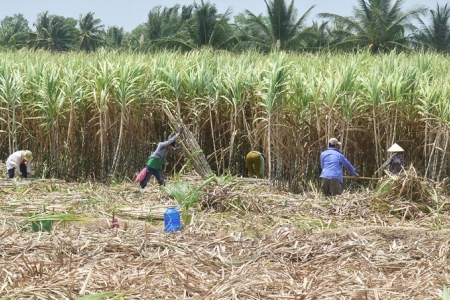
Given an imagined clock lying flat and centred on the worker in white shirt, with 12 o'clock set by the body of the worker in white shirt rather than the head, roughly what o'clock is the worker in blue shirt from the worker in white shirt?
The worker in blue shirt is roughly at 1 o'clock from the worker in white shirt.

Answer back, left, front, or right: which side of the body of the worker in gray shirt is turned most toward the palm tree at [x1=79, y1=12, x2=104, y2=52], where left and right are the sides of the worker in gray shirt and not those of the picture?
left

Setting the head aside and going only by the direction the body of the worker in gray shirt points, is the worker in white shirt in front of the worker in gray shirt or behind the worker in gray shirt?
behind

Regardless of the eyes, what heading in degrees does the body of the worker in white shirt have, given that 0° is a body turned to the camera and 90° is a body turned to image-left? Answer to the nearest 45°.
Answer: approximately 270°

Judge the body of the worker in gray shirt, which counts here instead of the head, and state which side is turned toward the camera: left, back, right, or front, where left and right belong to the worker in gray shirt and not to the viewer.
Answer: right

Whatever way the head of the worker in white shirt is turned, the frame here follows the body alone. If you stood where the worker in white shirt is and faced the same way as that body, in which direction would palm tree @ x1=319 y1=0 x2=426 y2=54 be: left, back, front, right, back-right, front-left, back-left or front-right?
front-left

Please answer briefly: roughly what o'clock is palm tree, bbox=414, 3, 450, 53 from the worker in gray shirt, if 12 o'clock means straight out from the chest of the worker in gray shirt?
The palm tree is roughly at 10 o'clock from the worker in gray shirt.

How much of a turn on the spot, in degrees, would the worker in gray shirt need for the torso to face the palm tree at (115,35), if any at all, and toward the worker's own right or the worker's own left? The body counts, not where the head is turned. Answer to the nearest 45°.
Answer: approximately 90° to the worker's own left

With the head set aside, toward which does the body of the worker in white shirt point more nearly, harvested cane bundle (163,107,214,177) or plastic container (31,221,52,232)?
the harvested cane bundle

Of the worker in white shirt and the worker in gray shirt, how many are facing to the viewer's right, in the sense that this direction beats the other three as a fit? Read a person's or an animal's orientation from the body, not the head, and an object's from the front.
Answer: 2

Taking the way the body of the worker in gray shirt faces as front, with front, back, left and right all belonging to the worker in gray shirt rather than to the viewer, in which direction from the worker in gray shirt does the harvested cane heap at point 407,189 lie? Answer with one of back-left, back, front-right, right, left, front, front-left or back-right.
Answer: front-right

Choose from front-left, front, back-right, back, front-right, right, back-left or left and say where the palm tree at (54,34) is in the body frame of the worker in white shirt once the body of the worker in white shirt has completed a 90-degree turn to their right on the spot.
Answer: back

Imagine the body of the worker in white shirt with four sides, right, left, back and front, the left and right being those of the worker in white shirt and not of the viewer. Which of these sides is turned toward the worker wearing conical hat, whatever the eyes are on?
front

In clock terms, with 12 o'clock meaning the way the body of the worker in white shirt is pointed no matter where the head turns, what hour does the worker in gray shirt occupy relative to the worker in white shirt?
The worker in gray shirt is roughly at 1 o'clock from the worker in white shirt.

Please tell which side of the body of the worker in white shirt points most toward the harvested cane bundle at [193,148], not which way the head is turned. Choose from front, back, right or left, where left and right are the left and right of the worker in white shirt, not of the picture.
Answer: front
